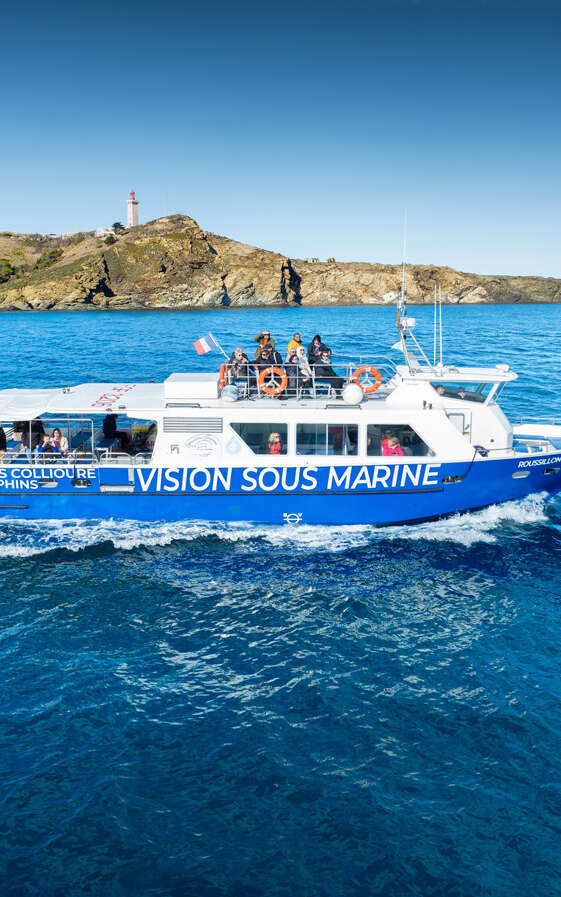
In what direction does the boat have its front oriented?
to the viewer's right
